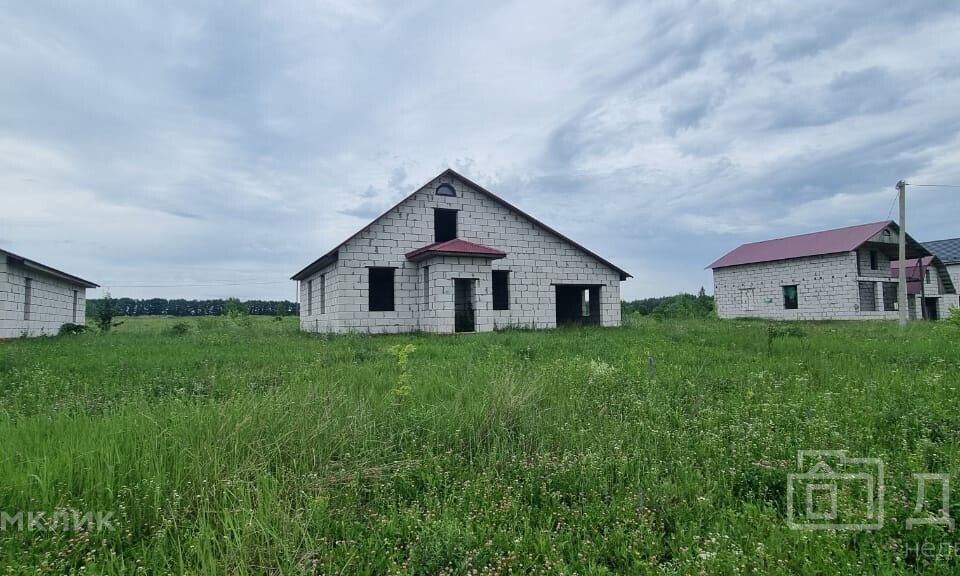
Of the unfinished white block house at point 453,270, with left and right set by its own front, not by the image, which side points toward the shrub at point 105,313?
right

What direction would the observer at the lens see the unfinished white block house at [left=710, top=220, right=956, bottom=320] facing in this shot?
facing the viewer and to the right of the viewer

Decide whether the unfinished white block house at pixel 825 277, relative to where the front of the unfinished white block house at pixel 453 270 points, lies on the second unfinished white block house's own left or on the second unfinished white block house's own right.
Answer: on the second unfinished white block house's own left

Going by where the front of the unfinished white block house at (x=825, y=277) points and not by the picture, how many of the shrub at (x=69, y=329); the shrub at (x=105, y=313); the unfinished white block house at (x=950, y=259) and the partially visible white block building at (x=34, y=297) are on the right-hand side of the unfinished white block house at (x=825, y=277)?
3

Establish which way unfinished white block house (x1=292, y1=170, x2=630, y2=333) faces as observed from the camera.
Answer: facing the viewer

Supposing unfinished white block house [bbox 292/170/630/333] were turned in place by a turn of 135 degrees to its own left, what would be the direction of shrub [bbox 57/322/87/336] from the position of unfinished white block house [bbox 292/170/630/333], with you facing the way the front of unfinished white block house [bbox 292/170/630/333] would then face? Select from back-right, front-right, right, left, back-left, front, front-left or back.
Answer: back-left

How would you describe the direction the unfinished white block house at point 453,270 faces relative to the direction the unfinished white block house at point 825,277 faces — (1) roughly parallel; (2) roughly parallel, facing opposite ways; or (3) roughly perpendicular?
roughly parallel

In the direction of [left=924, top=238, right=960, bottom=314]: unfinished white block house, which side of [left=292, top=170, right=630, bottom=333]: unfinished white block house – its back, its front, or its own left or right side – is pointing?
left

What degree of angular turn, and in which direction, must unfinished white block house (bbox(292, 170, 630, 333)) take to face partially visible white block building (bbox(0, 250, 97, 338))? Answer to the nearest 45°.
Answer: approximately 90° to its right

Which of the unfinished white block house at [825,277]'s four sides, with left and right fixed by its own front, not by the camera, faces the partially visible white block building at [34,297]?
right

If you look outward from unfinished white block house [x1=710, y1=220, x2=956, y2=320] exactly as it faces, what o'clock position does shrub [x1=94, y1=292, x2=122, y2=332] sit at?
The shrub is roughly at 3 o'clock from the unfinished white block house.

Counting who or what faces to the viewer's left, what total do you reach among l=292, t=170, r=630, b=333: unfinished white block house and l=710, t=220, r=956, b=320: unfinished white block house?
0
